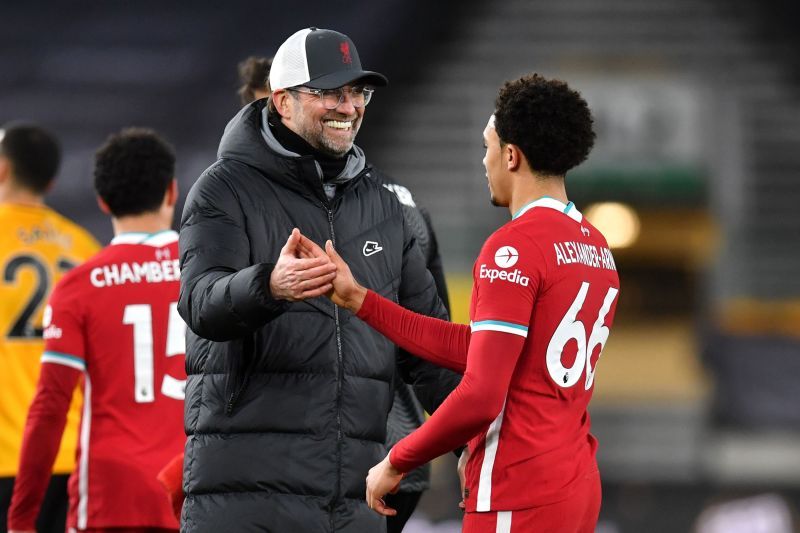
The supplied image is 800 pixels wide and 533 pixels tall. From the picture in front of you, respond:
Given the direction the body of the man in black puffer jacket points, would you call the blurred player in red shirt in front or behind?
behind

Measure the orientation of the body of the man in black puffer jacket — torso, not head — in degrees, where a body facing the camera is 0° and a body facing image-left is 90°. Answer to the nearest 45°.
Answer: approximately 315°

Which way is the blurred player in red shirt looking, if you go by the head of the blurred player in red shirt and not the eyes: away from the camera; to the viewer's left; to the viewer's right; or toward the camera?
away from the camera

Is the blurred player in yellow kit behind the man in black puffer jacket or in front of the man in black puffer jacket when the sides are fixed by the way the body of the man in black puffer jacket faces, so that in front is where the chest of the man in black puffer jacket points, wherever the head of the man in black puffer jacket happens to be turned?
behind
